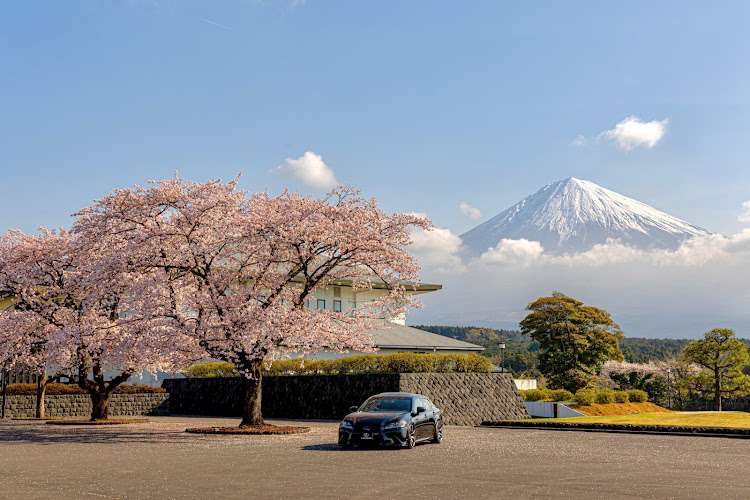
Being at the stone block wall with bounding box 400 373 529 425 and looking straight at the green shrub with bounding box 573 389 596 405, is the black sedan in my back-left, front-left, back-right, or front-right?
back-right

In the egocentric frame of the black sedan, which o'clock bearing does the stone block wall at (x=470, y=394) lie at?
The stone block wall is roughly at 5 o'clock from the black sedan.

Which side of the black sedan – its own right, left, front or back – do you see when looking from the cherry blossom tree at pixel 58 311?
right

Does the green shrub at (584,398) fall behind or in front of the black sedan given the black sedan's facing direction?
behind

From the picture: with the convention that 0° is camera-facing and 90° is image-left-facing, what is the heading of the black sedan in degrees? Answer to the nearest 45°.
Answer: approximately 45°

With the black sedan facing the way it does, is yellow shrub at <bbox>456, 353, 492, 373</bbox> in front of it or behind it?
behind

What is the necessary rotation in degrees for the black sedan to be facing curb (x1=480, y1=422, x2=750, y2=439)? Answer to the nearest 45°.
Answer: approximately 180°

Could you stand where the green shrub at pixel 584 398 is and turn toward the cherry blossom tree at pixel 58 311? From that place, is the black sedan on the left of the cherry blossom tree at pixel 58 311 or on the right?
left

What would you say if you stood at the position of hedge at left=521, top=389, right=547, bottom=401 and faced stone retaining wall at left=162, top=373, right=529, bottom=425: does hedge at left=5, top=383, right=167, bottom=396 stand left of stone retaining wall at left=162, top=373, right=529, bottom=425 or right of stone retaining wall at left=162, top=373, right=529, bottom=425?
right

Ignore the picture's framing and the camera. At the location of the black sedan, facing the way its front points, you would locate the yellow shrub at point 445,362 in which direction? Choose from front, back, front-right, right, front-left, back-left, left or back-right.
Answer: back-right

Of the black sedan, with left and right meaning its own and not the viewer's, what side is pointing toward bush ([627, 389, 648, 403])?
back

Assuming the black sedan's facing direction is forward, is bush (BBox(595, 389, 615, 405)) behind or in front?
behind
